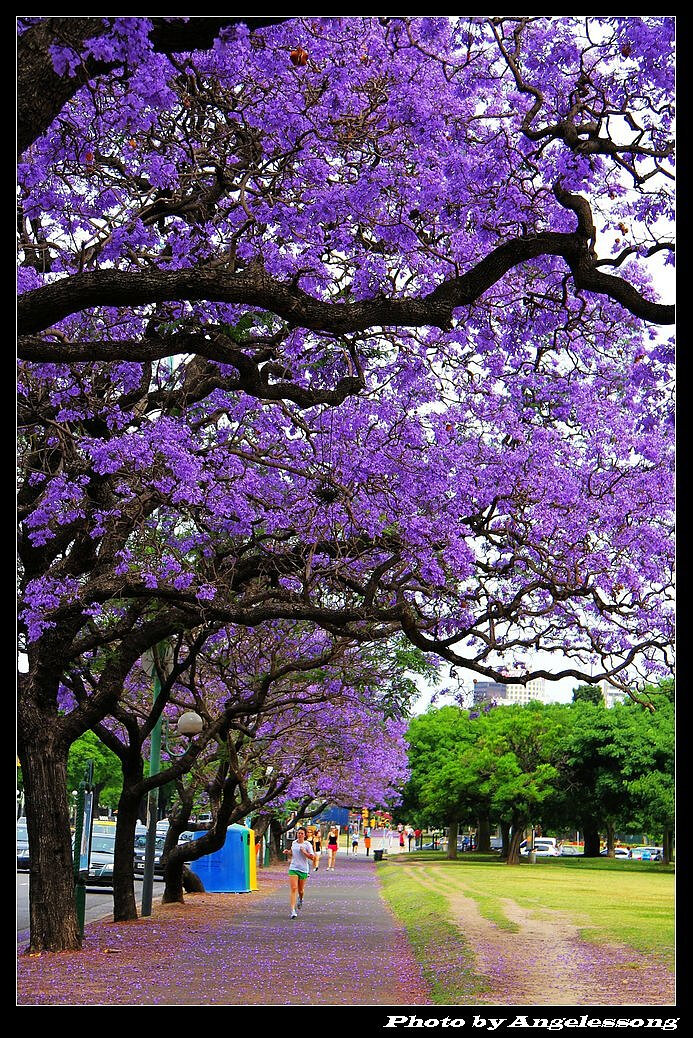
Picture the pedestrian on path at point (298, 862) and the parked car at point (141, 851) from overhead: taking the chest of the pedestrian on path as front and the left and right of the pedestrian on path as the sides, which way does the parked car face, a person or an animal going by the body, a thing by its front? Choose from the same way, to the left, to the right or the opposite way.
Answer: the same way

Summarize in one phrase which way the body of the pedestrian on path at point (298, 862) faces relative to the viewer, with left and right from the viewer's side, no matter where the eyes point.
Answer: facing the viewer

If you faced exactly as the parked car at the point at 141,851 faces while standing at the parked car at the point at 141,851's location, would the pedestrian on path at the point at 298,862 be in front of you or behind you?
in front

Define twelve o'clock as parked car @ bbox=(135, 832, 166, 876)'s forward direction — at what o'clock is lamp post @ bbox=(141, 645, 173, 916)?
The lamp post is roughly at 12 o'clock from the parked car.

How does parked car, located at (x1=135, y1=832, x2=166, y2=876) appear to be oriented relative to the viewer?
toward the camera

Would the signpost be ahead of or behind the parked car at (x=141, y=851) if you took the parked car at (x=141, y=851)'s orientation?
ahead
